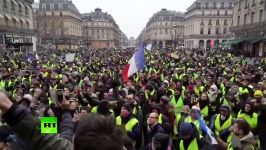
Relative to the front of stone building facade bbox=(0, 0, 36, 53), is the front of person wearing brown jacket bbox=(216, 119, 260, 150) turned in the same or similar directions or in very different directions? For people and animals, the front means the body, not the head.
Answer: very different directions

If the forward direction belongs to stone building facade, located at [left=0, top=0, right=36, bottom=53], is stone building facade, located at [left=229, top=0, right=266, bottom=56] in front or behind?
in front

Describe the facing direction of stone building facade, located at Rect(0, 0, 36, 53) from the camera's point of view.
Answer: facing the viewer and to the right of the viewer

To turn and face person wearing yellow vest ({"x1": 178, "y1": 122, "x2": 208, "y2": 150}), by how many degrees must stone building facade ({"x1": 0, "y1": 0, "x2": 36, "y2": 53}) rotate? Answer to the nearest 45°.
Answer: approximately 45° to its right

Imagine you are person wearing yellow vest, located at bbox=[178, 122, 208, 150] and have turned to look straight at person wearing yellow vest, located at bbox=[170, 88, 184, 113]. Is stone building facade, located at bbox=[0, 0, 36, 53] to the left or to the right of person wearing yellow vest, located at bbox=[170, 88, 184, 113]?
left

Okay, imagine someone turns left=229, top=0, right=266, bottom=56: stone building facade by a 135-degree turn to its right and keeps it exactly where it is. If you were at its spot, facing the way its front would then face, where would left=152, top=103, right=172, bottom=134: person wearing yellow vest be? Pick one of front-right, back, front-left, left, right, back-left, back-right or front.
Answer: back

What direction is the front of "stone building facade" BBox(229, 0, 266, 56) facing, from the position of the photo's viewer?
facing the viewer and to the left of the viewer

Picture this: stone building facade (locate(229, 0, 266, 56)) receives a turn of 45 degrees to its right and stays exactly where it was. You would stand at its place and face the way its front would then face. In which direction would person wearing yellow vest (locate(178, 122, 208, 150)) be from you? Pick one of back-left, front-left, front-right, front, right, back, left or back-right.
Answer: left

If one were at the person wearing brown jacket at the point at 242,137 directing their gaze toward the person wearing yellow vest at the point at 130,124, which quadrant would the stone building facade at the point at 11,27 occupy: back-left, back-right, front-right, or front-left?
front-right
